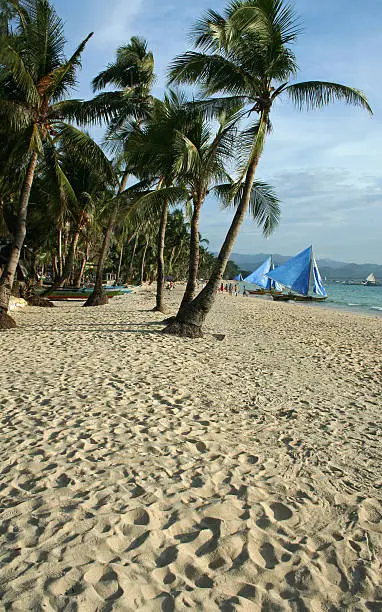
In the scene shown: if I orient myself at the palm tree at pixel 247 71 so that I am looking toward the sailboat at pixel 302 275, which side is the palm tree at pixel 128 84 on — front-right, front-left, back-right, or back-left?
front-left

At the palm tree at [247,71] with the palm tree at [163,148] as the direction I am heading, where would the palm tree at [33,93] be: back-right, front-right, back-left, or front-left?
front-left

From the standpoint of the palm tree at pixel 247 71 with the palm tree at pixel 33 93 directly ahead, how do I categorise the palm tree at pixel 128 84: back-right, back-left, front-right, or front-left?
front-right

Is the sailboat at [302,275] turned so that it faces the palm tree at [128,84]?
no

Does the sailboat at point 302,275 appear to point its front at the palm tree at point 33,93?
no

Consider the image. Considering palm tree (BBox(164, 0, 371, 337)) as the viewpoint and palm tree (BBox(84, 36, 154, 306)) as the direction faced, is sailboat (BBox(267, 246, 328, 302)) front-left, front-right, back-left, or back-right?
front-right

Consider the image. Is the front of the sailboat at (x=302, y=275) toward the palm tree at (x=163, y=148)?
no
